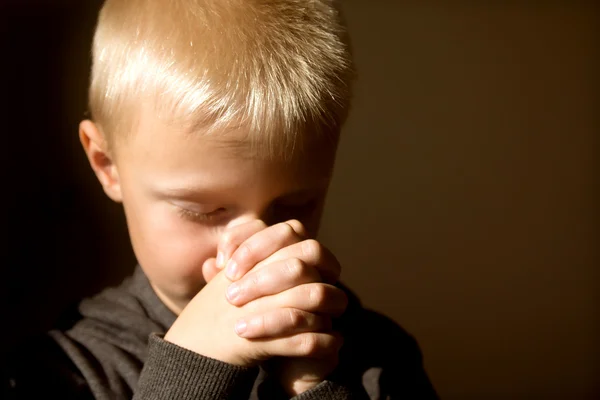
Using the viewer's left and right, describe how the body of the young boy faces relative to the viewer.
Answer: facing the viewer and to the right of the viewer

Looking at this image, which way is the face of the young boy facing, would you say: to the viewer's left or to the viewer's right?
to the viewer's right
